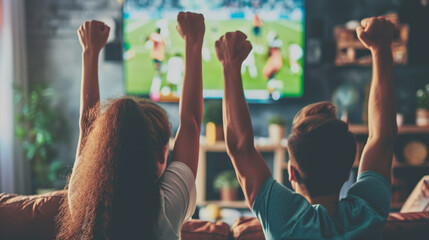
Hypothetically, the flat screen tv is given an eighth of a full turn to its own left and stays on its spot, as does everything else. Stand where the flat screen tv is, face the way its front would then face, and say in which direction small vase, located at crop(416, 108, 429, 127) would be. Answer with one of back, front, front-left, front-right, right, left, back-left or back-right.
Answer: front-left

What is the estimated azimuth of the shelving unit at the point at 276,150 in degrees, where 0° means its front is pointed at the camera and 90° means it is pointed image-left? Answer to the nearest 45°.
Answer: approximately 0°

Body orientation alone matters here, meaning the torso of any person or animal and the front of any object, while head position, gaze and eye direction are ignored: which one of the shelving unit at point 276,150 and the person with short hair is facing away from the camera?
the person with short hair

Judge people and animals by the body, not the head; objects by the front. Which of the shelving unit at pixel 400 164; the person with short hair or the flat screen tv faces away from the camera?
the person with short hair

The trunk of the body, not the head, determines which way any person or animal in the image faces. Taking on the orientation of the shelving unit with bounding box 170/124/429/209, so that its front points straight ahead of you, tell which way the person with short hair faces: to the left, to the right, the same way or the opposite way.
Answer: the opposite way

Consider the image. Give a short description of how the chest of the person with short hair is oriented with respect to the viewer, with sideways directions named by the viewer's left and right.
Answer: facing away from the viewer

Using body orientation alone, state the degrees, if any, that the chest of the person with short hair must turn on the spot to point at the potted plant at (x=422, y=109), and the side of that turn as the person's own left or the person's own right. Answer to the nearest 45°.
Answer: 0° — they already face it

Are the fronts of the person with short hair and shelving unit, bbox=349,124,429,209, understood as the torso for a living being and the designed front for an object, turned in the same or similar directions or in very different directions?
very different directions

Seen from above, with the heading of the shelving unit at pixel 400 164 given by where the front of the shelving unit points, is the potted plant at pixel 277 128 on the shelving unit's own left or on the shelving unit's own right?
on the shelving unit's own right

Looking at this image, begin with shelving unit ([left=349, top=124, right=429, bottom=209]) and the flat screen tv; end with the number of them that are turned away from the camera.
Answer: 0
